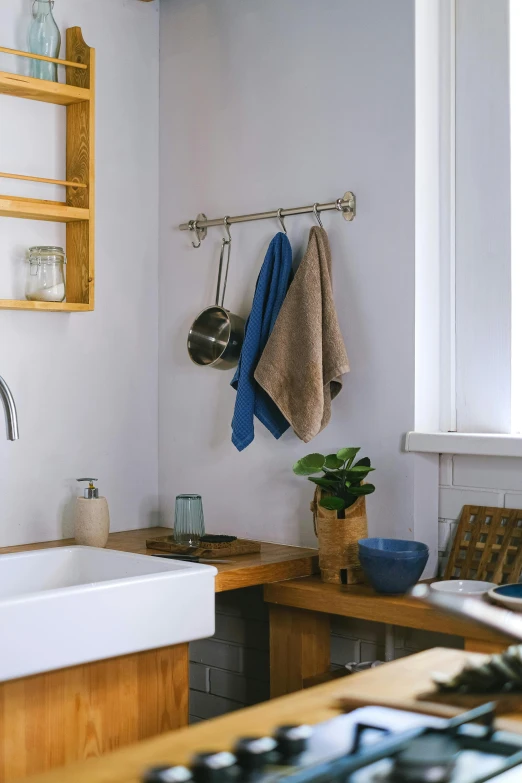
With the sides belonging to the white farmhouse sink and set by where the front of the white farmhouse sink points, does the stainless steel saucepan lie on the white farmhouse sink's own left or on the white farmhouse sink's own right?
on the white farmhouse sink's own left

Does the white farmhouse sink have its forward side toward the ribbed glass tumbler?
no

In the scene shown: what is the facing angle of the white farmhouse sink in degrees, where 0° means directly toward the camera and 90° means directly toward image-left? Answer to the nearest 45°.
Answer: approximately 315°

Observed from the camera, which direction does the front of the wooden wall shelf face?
facing the viewer and to the right of the viewer

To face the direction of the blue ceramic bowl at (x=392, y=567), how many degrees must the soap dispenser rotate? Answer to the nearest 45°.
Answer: approximately 135° to its left

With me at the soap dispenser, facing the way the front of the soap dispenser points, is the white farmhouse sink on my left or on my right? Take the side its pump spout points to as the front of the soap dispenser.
on my left
